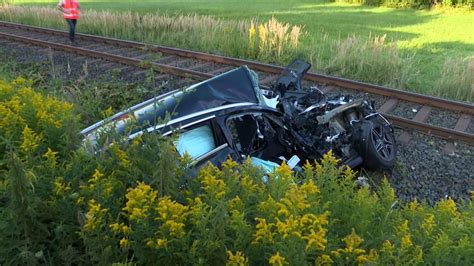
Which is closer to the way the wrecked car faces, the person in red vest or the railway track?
the railway track

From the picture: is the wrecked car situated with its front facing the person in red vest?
no

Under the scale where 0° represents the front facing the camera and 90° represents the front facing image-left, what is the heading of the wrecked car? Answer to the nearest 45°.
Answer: approximately 270°
